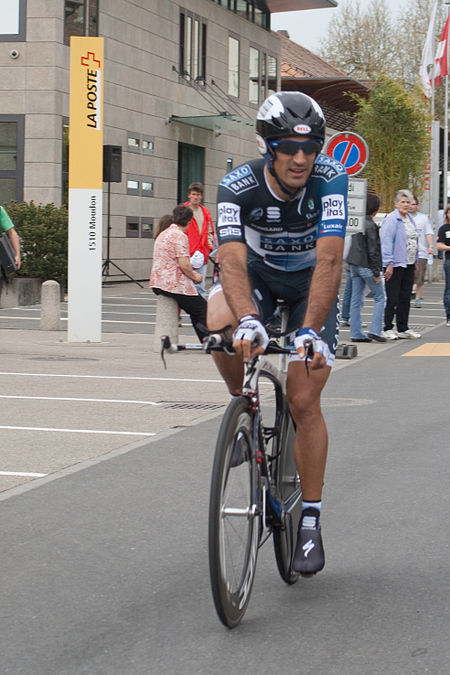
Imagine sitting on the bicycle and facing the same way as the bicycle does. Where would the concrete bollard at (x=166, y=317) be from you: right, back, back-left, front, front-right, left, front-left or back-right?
back

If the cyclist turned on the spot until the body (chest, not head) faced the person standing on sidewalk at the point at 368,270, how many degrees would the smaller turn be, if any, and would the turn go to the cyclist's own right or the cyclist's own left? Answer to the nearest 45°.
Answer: approximately 180°

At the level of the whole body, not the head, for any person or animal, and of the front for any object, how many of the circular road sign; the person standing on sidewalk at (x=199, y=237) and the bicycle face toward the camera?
3

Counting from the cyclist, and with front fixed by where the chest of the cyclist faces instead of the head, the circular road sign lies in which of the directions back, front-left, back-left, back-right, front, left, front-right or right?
back

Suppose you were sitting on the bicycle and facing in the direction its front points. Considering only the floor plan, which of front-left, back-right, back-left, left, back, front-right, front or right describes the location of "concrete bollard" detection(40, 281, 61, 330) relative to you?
back

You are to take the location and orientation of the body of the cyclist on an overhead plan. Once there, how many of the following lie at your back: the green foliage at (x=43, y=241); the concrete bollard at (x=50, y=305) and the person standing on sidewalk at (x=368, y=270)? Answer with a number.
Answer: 3

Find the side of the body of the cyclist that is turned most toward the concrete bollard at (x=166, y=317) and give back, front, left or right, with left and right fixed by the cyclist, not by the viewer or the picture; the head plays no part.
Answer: back

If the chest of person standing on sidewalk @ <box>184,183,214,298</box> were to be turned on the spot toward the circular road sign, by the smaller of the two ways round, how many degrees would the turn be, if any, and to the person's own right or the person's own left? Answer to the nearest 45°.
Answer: approximately 90° to the person's own left

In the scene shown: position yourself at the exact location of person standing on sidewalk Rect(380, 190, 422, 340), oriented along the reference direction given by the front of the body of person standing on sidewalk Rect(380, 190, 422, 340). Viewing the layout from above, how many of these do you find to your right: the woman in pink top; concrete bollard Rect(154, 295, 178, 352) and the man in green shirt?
3

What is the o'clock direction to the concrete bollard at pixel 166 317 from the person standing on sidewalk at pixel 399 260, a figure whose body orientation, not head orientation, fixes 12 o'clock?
The concrete bollard is roughly at 3 o'clock from the person standing on sidewalk.

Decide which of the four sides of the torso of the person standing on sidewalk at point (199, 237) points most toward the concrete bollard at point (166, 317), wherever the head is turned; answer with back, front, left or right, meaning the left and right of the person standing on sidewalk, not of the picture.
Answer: front

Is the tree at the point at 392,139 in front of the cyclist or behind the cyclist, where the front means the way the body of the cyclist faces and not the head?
behind

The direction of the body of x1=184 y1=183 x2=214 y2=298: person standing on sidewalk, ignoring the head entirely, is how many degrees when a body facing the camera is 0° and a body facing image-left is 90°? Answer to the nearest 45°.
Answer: approximately 0°

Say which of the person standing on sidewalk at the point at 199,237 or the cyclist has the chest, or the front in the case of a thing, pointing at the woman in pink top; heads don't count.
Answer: the person standing on sidewalk

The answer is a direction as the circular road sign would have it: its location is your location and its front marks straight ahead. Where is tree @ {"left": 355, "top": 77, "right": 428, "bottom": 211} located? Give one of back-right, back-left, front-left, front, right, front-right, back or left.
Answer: back

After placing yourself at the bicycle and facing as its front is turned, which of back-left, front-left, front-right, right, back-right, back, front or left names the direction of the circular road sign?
back
